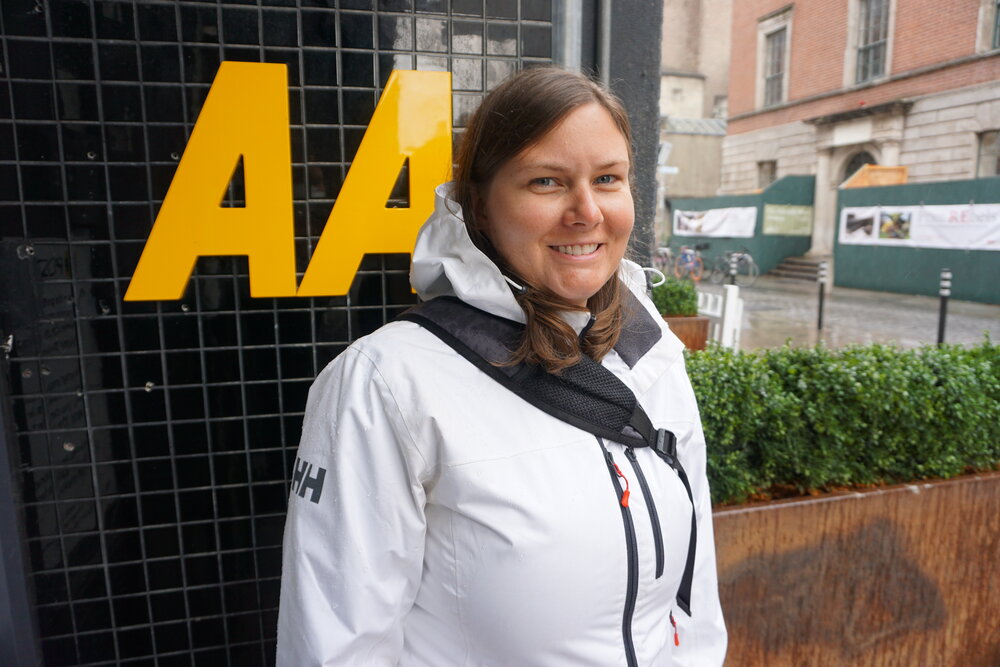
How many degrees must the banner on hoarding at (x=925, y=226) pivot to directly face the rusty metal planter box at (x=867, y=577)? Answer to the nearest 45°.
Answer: approximately 45° to its left

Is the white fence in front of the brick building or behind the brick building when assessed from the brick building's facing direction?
in front

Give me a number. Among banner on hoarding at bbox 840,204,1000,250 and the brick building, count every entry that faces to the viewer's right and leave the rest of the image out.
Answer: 0

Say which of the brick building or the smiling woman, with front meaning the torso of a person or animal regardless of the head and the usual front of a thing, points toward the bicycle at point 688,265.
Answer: the brick building

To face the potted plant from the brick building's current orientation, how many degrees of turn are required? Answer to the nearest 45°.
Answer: approximately 45° to its left

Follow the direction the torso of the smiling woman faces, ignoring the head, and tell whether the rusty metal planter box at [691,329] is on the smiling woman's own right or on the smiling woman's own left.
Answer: on the smiling woman's own left

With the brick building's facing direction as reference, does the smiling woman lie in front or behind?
in front

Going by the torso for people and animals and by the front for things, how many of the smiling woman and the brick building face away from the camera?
0

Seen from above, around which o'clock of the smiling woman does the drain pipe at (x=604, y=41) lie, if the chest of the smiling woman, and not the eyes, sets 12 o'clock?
The drain pipe is roughly at 8 o'clock from the smiling woman.

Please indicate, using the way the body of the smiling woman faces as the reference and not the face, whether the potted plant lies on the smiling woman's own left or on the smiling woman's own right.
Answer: on the smiling woman's own left

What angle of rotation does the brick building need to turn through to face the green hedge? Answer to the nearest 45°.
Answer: approximately 45° to its left

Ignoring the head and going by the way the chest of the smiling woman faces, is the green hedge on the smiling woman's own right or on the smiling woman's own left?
on the smiling woman's own left
